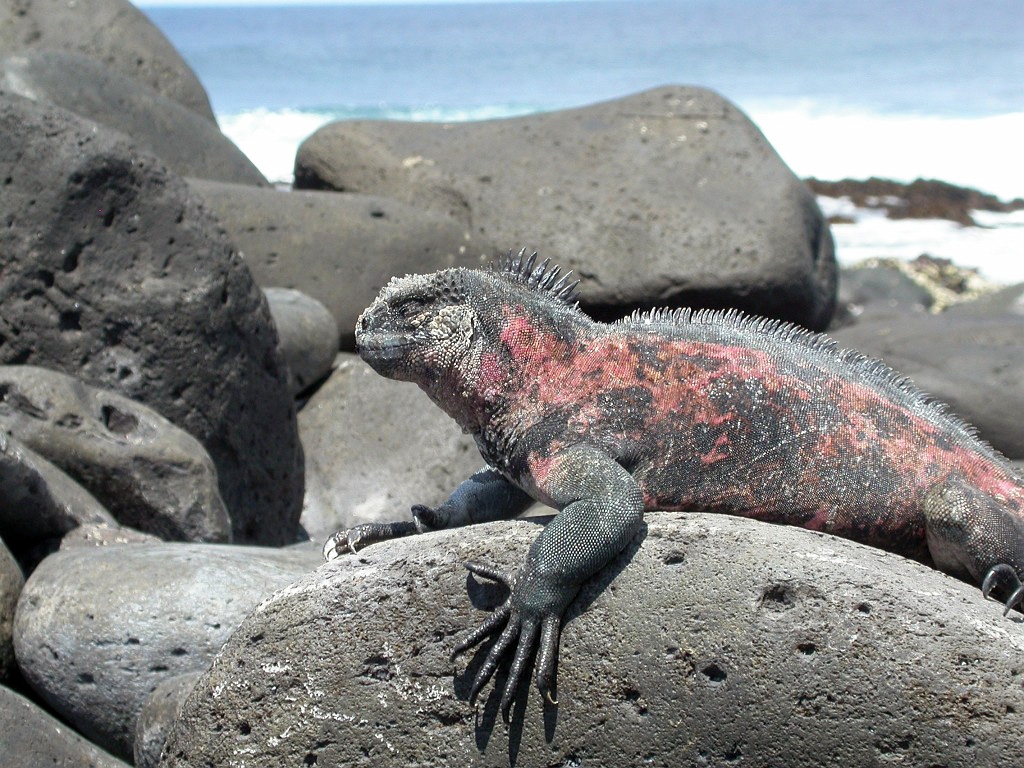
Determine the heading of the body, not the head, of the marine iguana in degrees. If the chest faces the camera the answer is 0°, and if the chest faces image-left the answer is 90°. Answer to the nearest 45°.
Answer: approximately 90°

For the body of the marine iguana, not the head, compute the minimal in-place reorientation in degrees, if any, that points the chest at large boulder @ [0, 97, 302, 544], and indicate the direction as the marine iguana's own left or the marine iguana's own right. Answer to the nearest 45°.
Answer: approximately 45° to the marine iguana's own right

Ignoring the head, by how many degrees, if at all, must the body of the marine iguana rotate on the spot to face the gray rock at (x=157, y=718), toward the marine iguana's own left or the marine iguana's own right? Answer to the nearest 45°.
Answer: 0° — it already faces it

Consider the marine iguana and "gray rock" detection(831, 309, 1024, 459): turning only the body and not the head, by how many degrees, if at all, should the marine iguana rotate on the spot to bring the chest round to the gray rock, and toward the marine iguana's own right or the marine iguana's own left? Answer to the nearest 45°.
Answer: approximately 90° to the marine iguana's own right

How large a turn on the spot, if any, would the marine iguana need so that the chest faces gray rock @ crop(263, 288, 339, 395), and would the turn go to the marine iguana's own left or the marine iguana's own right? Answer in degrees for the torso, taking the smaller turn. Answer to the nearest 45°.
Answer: approximately 45° to the marine iguana's own right

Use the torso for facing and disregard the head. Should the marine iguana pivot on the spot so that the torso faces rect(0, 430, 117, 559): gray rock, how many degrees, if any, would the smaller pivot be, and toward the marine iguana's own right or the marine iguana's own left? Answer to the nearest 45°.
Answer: approximately 45° to the marine iguana's own right

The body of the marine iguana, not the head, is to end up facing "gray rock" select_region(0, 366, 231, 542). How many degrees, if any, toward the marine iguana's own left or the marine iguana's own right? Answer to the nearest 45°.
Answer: approximately 45° to the marine iguana's own right

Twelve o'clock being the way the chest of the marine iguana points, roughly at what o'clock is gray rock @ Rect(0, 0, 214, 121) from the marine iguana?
The gray rock is roughly at 2 o'clock from the marine iguana.
